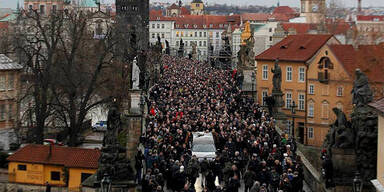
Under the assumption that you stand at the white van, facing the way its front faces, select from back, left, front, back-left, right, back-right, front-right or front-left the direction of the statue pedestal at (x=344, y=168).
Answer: front-left

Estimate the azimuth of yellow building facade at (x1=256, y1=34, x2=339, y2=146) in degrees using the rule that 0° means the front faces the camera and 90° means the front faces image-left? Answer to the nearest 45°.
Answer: approximately 45°

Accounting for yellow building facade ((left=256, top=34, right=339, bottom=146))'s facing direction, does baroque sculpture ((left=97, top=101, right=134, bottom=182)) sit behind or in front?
in front

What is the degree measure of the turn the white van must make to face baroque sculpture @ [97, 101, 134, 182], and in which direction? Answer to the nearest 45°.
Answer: approximately 45° to its right

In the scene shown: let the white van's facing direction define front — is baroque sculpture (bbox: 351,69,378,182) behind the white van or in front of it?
in front

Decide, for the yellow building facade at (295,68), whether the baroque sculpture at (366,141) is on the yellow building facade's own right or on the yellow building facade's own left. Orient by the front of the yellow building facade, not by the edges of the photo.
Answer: on the yellow building facade's own left

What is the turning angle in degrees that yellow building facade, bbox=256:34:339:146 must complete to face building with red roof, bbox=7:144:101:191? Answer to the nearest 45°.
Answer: approximately 45° to its left

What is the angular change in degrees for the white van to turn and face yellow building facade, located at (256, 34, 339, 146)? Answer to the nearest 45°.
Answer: approximately 180°
